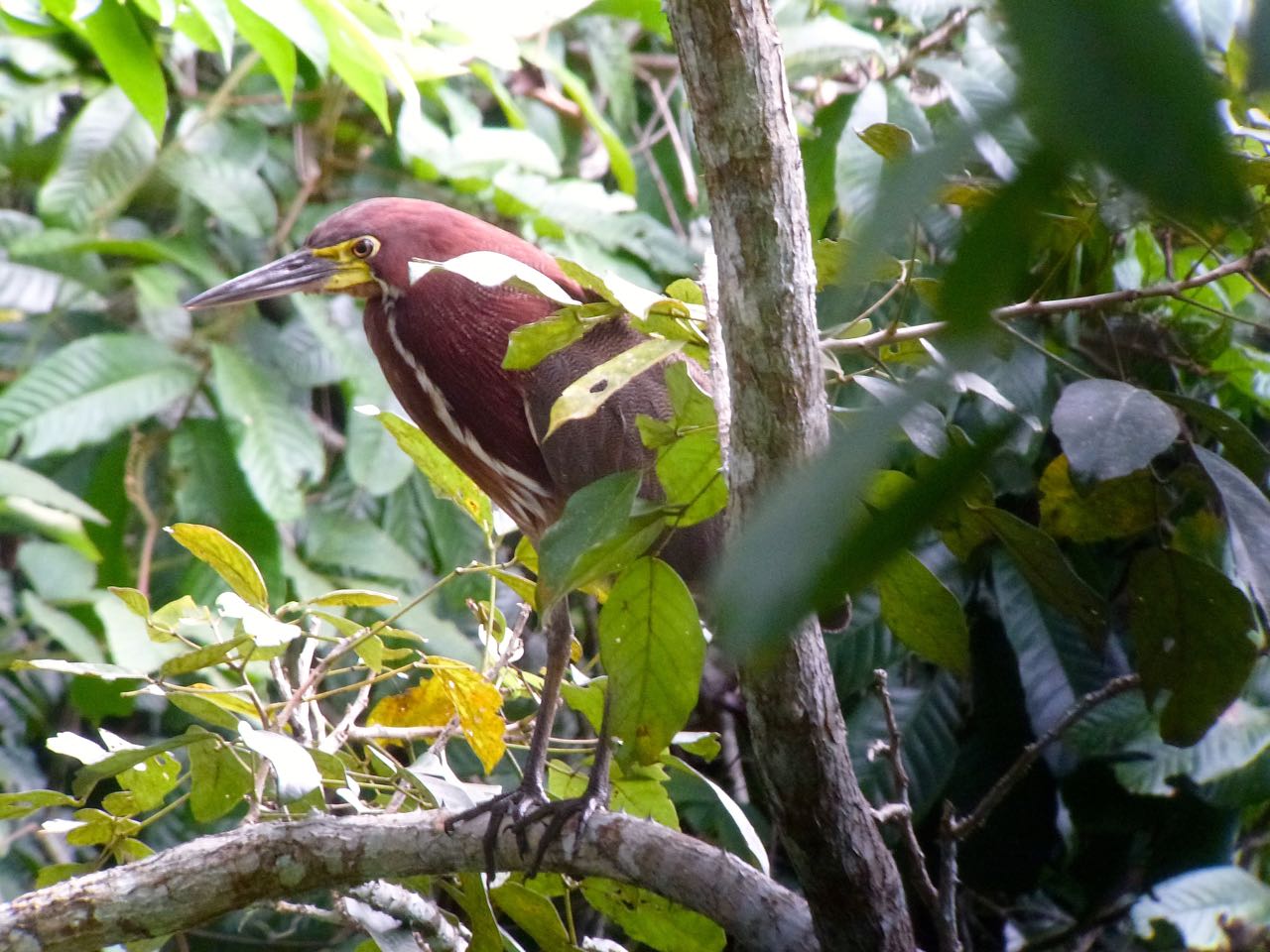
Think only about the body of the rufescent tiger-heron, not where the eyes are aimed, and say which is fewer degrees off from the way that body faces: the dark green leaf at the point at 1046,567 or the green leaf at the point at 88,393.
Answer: the green leaf

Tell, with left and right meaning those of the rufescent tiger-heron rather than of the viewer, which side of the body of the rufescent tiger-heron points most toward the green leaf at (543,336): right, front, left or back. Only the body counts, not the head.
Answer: left

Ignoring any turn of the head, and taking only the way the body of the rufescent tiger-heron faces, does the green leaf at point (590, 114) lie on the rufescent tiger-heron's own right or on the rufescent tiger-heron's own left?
on the rufescent tiger-heron's own right

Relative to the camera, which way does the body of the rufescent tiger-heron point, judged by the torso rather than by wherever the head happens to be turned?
to the viewer's left

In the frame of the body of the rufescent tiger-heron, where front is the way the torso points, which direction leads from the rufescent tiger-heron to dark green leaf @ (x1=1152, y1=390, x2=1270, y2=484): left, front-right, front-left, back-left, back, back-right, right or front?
back-left

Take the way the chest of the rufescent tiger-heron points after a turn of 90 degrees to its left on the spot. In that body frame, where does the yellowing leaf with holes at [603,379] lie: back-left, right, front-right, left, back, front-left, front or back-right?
front

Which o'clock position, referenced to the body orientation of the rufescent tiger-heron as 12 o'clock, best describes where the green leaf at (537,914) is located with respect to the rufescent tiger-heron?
The green leaf is roughly at 9 o'clock from the rufescent tiger-heron.

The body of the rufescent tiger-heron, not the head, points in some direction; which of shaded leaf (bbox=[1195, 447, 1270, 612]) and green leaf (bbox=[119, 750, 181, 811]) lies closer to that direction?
the green leaf
